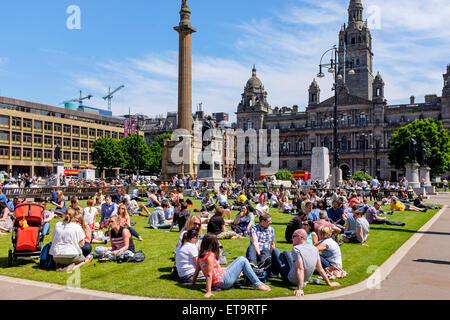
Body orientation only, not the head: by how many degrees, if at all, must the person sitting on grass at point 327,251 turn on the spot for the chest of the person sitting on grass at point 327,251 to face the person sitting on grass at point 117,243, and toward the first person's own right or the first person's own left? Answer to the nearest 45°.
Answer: approximately 45° to the first person's own left

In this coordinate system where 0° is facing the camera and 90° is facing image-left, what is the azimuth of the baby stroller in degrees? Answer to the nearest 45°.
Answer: approximately 0°

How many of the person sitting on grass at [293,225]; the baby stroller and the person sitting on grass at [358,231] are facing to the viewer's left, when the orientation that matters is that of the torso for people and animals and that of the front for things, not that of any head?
1

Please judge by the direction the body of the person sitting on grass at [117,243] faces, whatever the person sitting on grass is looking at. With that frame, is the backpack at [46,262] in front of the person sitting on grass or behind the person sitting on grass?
in front

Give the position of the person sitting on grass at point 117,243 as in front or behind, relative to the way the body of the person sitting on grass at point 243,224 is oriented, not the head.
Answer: in front
